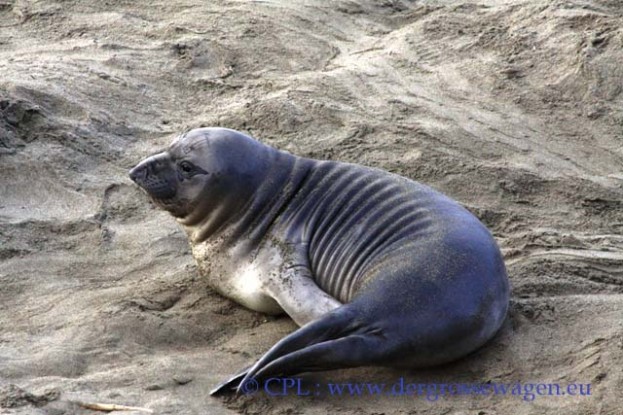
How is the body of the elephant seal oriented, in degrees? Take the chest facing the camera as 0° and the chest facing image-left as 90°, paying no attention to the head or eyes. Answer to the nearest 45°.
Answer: approximately 90°
